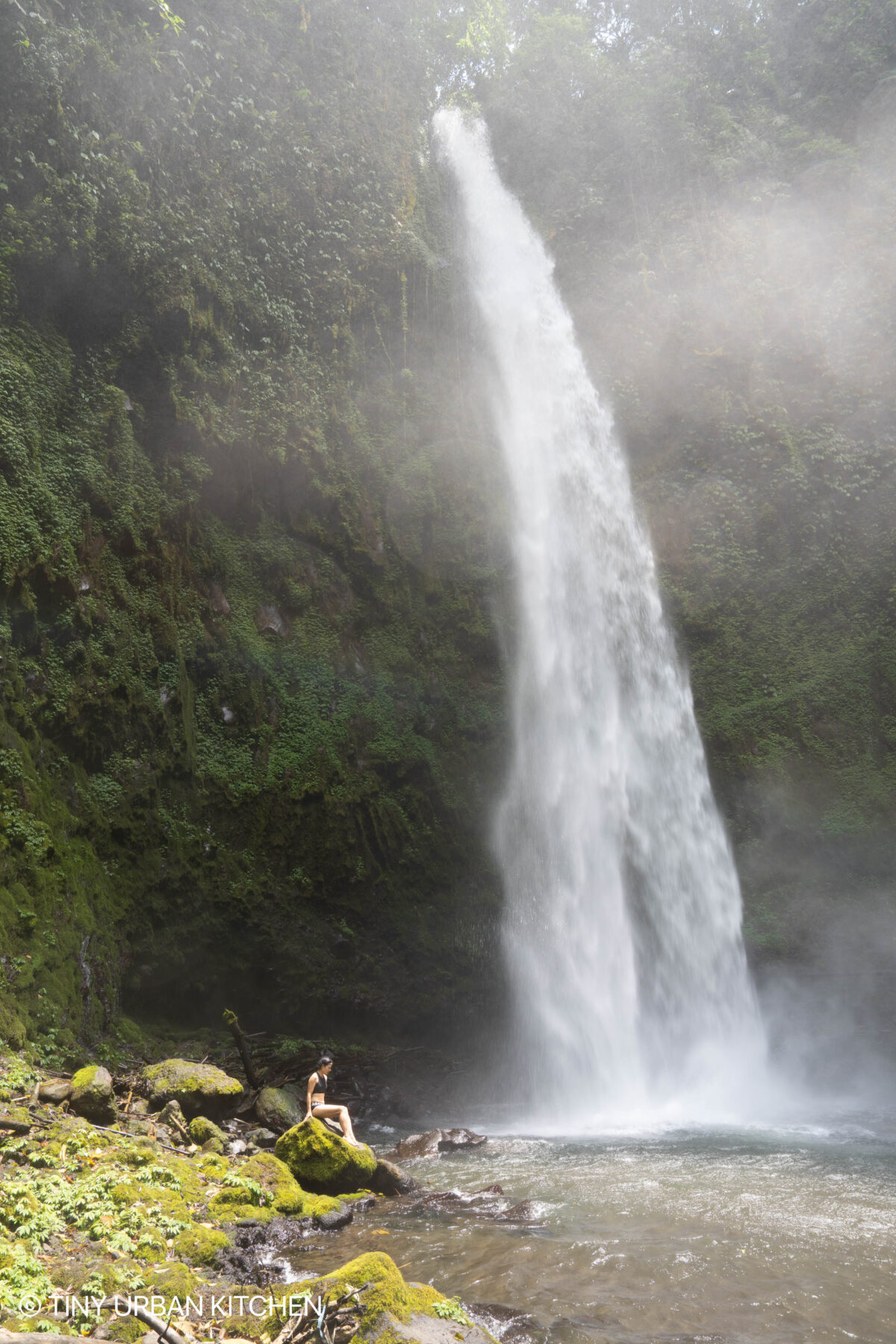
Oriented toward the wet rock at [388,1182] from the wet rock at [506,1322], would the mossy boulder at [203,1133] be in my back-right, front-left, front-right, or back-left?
front-left

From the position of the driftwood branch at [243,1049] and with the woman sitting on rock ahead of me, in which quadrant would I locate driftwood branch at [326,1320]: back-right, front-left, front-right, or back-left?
front-right

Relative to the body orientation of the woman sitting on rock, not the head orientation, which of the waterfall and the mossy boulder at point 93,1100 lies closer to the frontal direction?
the waterfall

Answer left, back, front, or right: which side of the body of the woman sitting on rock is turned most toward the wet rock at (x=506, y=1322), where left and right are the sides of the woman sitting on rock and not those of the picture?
right

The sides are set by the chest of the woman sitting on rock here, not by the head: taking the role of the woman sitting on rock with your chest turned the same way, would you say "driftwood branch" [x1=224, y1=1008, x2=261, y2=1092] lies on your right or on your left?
on your left

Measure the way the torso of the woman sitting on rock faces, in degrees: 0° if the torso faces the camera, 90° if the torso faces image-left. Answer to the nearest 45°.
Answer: approximately 270°

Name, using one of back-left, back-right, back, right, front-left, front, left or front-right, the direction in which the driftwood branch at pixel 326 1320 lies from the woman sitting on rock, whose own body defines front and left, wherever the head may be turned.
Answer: right

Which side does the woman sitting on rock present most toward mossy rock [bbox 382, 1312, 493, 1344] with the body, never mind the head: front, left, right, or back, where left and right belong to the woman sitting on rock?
right

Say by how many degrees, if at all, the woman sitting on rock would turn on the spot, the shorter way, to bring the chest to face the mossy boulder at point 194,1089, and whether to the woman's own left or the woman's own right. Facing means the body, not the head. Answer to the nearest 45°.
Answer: approximately 180°

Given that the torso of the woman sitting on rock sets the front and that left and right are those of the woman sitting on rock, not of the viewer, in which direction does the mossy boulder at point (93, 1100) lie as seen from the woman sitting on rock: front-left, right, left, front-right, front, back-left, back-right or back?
back-right

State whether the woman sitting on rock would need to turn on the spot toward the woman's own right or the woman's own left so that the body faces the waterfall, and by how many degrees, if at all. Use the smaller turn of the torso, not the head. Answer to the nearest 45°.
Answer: approximately 45° to the woman's own left

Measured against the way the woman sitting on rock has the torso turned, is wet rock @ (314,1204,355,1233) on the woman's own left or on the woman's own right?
on the woman's own right
